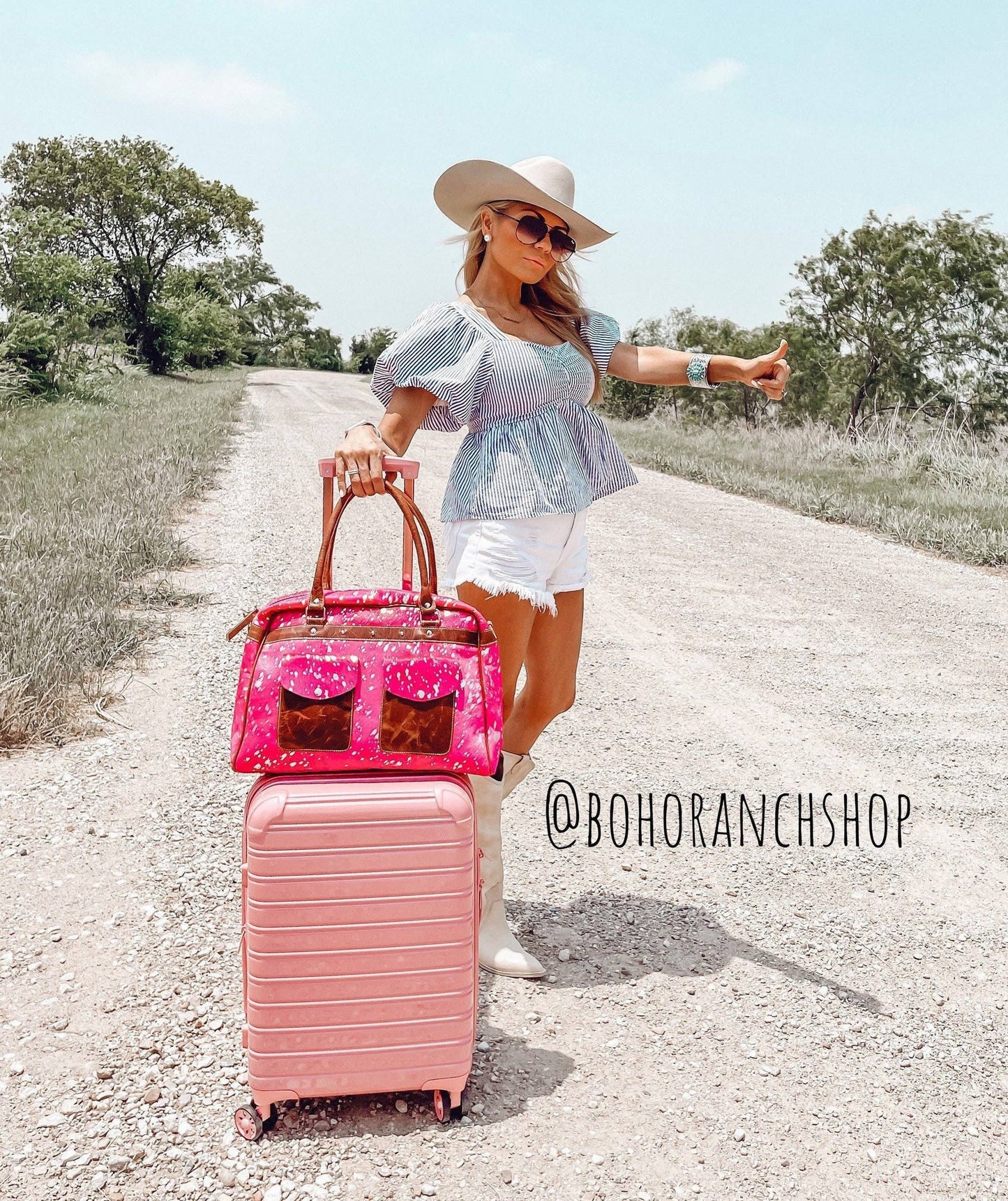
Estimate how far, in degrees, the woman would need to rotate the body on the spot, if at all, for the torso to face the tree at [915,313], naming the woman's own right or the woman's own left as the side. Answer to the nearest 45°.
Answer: approximately 135° to the woman's own left

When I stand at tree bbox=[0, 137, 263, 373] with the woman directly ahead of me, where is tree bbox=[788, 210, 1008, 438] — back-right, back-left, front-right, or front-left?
front-left

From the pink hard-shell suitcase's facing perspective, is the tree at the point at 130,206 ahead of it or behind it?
behind

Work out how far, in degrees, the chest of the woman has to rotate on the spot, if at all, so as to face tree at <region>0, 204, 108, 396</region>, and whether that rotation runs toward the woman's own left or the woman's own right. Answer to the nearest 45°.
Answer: approximately 180°

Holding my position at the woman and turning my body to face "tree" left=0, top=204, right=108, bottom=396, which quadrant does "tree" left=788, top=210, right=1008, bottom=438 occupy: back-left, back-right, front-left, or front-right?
front-right

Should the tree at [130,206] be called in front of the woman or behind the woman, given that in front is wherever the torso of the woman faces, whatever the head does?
behind

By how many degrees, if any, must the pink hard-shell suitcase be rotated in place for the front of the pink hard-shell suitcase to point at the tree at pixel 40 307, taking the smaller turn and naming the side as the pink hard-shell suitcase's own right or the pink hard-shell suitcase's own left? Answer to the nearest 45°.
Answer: approximately 180°

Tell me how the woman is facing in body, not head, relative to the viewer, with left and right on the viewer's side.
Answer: facing the viewer and to the right of the viewer

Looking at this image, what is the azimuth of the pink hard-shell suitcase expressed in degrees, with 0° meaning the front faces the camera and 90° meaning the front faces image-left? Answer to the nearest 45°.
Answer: approximately 0°

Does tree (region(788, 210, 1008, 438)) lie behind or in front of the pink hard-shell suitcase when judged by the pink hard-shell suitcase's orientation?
behind
